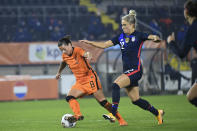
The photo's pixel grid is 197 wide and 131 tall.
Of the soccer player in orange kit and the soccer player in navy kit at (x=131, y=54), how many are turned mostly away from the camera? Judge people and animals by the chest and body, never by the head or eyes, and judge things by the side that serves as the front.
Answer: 0

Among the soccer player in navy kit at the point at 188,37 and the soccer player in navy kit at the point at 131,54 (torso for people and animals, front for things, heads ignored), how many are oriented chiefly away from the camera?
0

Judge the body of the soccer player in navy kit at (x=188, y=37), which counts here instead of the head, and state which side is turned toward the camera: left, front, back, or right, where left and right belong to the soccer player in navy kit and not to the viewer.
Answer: left

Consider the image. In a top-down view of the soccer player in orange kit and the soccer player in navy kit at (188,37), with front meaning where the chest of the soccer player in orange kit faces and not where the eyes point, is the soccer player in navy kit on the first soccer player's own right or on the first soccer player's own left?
on the first soccer player's own left

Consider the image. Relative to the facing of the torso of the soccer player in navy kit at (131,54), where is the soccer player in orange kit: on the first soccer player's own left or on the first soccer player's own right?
on the first soccer player's own right

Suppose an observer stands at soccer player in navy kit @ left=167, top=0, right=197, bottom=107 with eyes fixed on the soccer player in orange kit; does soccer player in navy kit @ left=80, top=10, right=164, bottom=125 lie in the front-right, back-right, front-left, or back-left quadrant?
front-right

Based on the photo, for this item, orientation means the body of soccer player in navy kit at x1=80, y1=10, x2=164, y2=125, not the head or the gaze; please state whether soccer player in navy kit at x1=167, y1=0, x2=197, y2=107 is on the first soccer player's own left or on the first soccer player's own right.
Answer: on the first soccer player's own left

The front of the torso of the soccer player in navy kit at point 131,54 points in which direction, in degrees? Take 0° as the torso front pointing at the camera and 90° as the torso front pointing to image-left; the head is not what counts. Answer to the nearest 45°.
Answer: approximately 45°

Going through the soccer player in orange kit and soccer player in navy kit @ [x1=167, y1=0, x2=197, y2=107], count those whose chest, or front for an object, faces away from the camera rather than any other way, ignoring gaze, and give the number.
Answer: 0

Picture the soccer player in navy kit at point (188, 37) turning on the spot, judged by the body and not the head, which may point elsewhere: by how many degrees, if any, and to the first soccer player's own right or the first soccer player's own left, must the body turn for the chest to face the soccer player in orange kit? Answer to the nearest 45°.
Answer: approximately 45° to the first soccer player's own right
